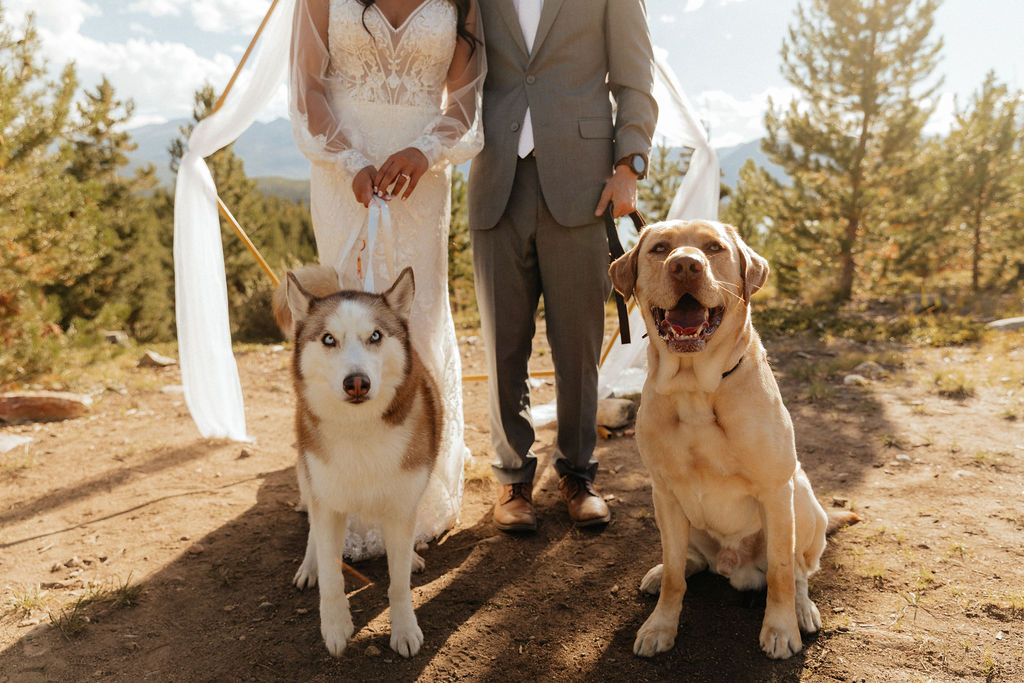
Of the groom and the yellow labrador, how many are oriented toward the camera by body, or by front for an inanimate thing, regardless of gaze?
2

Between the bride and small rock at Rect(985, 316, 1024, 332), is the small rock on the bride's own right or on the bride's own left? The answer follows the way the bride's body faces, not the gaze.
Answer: on the bride's own left

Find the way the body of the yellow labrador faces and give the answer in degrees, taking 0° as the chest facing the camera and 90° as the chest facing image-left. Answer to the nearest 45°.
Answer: approximately 0°

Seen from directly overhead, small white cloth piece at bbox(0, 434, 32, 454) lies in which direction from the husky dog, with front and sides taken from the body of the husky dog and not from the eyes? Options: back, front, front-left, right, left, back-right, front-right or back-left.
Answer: back-right

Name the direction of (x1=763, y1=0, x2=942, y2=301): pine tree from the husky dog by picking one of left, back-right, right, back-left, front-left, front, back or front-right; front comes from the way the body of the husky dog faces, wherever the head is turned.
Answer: back-left

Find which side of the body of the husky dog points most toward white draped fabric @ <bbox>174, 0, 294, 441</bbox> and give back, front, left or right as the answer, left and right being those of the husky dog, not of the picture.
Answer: back

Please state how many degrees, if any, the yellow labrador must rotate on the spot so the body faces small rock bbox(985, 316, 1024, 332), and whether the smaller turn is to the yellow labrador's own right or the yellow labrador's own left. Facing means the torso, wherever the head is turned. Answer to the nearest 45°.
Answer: approximately 135° to the yellow labrador's own left
